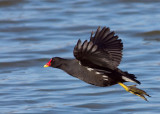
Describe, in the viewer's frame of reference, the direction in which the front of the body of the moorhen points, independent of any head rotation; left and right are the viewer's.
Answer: facing to the left of the viewer
